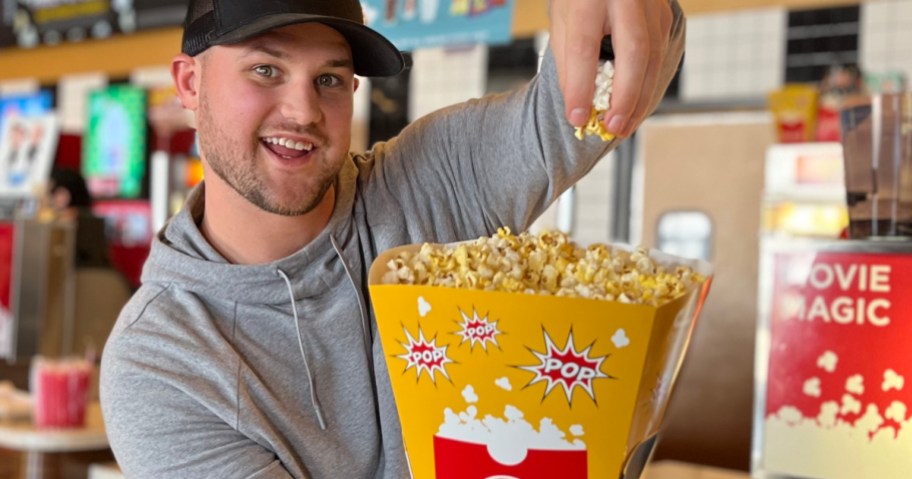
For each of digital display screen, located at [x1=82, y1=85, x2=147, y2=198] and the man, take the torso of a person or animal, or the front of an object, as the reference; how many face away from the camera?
0

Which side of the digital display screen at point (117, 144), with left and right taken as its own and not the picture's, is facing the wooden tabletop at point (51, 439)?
front

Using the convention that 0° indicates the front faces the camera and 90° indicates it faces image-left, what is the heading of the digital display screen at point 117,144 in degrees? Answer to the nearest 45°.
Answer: approximately 0°

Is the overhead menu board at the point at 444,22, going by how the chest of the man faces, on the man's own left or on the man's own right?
on the man's own left
